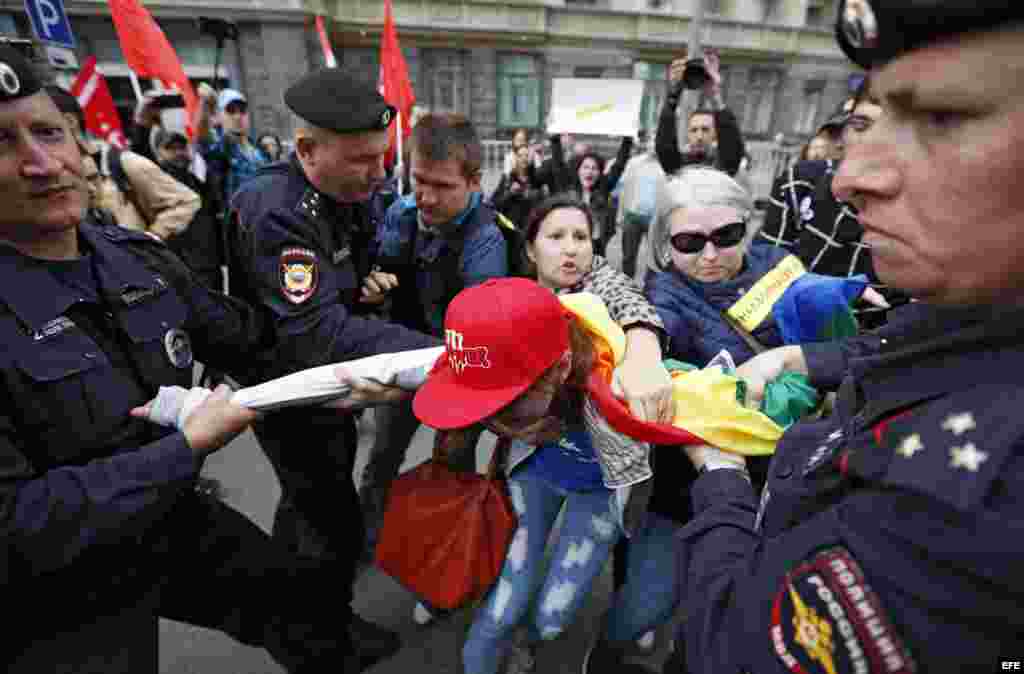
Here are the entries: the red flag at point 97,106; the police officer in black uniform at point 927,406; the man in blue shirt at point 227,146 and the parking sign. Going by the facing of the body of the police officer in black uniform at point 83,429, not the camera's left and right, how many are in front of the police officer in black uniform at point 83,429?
1

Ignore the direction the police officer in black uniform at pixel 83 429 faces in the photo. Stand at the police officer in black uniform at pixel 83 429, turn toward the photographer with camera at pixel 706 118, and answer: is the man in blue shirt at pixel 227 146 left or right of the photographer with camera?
left

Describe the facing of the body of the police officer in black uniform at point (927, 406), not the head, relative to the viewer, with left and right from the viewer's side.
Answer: facing to the left of the viewer

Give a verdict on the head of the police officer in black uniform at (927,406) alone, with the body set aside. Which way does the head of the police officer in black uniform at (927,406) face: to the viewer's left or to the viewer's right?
to the viewer's left

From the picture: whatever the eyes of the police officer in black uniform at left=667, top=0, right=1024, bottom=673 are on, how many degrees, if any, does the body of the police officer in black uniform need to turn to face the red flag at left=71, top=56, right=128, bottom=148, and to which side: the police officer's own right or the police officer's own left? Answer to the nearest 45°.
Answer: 0° — they already face it

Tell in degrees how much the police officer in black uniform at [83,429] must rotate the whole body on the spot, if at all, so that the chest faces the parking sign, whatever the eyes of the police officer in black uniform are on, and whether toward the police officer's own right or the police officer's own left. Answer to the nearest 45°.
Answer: approximately 135° to the police officer's own left

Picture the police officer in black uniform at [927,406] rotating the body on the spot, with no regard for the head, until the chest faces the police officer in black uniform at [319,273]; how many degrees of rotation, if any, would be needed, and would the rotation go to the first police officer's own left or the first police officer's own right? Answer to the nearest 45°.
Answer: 0° — they already face them

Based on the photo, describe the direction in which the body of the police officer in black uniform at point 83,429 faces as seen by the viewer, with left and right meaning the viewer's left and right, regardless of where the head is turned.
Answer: facing the viewer and to the right of the viewer

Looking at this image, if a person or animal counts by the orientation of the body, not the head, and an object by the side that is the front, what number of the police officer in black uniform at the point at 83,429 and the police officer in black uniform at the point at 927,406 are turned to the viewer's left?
1

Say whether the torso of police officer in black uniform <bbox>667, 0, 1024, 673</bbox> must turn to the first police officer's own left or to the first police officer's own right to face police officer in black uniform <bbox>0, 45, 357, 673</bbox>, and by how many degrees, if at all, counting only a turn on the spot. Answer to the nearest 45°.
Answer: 0° — they already face them

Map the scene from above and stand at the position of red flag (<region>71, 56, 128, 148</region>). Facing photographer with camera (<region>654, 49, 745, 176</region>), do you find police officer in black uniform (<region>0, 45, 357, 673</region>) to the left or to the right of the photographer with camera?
right

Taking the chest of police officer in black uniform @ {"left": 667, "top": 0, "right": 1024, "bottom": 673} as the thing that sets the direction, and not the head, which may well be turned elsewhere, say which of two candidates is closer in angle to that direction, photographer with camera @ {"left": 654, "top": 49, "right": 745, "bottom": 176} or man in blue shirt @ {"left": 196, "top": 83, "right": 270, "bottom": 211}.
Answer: the man in blue shirt

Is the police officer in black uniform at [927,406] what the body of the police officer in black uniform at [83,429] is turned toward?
yes
